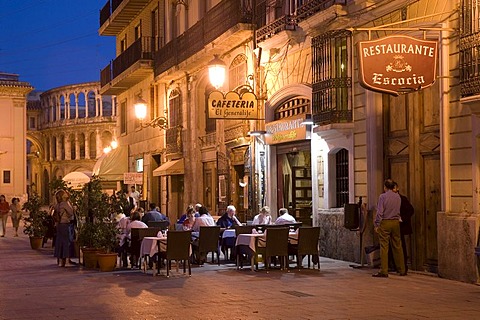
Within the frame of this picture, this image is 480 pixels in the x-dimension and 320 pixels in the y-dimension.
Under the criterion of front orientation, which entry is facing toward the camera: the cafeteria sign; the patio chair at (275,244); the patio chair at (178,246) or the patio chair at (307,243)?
the cafeteria sign

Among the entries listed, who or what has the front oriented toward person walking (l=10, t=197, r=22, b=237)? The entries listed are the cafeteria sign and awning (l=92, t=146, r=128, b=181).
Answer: the awning

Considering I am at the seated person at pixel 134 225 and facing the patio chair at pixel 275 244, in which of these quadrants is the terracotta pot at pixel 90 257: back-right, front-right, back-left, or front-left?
back-right

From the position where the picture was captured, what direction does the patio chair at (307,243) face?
facing away from the viewer and to the left of the viewer

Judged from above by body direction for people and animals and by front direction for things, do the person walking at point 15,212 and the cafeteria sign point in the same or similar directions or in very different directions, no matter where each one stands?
same or similar directions

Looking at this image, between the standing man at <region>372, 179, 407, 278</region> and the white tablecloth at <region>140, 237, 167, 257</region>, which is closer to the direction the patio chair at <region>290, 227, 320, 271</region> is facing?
the white tablecloth

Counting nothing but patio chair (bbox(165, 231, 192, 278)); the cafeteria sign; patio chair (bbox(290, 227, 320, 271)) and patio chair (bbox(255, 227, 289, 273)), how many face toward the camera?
1

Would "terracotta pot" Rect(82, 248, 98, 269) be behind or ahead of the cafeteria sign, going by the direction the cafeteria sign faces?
ahead

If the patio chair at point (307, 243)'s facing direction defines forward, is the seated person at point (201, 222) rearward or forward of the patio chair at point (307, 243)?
forward

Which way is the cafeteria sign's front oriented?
toward the camera

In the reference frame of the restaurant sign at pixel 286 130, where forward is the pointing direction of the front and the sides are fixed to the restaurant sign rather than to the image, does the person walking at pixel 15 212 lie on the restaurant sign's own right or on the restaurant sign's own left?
on the restaurant sign's own right

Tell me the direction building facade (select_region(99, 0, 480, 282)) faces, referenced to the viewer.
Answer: facing the viewer and to the left of the viewer
